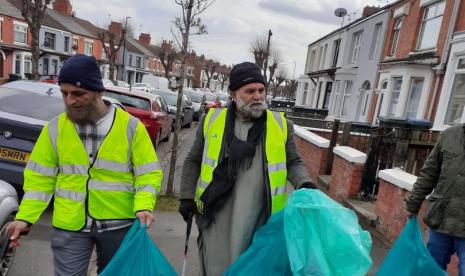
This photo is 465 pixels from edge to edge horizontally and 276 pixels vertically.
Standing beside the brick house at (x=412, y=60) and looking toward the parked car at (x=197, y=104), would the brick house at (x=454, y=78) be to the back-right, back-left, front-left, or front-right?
back-left

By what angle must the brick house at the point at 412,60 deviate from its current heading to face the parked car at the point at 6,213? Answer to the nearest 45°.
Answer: approximately 45° to its left

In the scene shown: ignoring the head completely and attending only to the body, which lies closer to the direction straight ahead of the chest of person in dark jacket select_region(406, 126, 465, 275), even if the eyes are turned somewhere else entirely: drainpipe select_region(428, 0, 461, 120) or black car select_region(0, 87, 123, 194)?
the black car

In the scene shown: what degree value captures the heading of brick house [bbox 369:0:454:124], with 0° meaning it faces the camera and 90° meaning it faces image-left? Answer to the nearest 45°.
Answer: approximately 45°

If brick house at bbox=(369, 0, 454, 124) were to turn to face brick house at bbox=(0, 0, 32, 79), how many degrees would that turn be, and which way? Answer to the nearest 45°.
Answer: approximately 45° to its right

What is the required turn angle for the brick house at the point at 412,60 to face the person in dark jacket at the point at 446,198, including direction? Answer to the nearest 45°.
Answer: approximately 45° to its left

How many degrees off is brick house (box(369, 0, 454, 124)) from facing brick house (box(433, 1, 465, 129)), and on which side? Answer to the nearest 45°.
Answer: approximately 90° to its left

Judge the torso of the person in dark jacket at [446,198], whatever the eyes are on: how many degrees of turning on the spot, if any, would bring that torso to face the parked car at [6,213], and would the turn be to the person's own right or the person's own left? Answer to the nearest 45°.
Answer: approximately 45° to the person's own right

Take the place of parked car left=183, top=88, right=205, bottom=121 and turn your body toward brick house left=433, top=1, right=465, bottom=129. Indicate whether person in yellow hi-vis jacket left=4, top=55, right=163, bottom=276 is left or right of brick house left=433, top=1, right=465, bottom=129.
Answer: right
